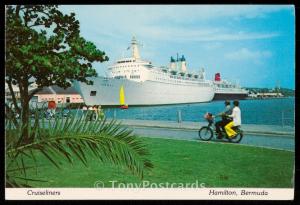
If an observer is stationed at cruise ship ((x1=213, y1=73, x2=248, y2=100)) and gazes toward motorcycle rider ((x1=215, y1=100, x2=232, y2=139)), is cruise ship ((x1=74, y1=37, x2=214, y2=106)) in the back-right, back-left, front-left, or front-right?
front-right

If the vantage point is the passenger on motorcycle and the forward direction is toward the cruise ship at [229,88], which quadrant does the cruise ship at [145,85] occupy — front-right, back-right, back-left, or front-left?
front-left

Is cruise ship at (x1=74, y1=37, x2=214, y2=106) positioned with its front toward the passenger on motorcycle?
no

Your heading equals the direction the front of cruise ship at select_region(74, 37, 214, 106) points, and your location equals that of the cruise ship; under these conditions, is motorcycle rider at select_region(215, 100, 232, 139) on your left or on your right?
on your left

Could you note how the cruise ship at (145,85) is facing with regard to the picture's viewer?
facing the viewer and to the left of the viewer
